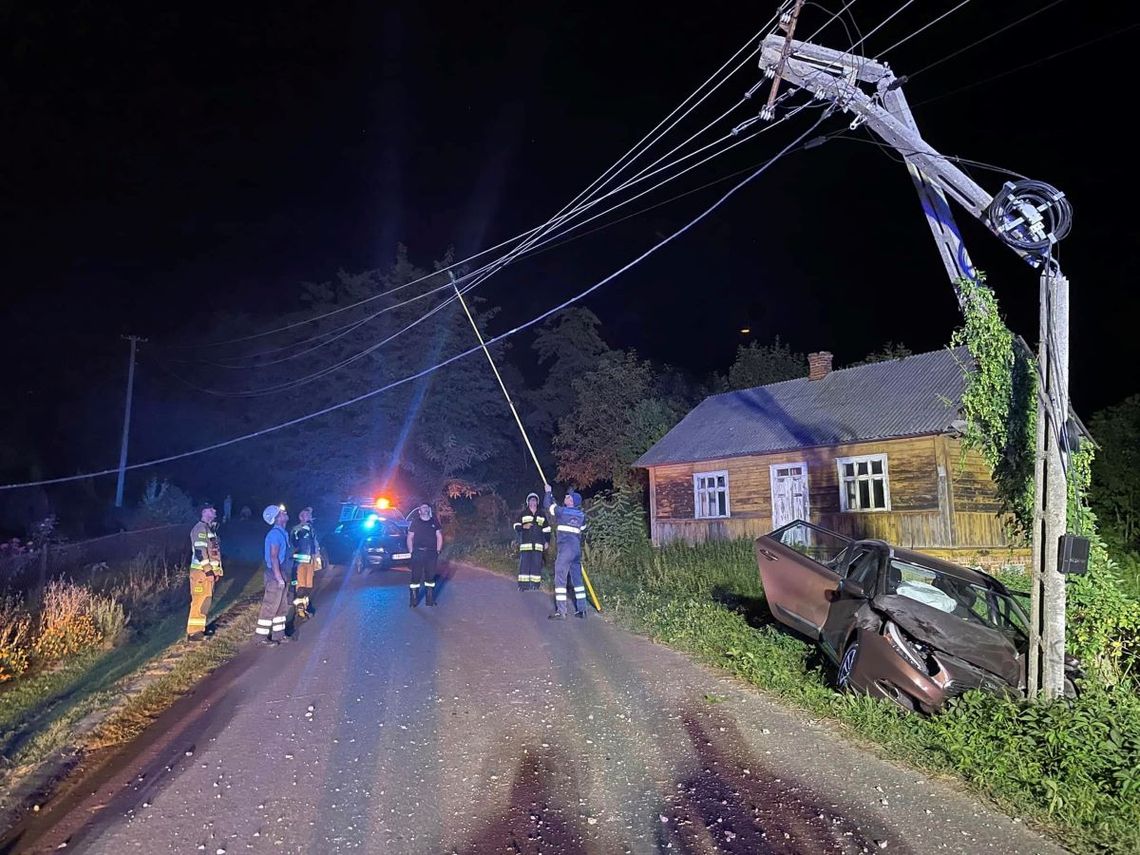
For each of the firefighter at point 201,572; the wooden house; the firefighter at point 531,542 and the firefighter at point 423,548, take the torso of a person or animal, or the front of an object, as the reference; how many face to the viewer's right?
1

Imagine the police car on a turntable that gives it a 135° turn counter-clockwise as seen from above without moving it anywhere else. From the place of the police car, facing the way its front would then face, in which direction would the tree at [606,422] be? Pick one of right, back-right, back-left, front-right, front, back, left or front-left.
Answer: front-right

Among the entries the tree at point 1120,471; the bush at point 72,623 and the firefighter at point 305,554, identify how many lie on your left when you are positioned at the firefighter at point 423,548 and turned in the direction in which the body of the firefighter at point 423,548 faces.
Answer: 1

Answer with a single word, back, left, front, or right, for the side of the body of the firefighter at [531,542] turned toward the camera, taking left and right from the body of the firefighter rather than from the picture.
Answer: front

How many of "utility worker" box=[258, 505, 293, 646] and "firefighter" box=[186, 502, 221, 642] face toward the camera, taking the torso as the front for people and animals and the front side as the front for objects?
0

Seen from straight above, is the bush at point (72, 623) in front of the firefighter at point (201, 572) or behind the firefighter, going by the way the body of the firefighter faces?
behind

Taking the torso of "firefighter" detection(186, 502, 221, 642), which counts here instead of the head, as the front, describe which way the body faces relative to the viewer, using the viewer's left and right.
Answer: facing to the right of the viewer

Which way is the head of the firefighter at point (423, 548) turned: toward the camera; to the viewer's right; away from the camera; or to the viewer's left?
toward the camera

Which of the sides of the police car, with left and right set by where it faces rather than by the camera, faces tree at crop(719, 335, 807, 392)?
left

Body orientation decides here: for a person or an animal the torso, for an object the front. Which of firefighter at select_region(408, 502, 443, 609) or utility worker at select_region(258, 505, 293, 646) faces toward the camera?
firefighter at select_region(408, 502, 443, 609)

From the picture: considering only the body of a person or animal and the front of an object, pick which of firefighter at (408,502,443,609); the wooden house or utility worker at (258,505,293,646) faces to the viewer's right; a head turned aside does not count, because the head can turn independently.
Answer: utility worker at (258,505,293,646)

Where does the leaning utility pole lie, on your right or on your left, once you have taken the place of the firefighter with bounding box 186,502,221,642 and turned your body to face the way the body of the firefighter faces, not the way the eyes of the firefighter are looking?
on your right

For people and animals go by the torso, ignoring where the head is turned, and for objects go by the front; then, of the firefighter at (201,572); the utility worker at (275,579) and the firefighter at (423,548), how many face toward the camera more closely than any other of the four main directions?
1

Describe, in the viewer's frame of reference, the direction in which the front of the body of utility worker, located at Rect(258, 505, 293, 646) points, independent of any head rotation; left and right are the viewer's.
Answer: facing to the right of the viewer
